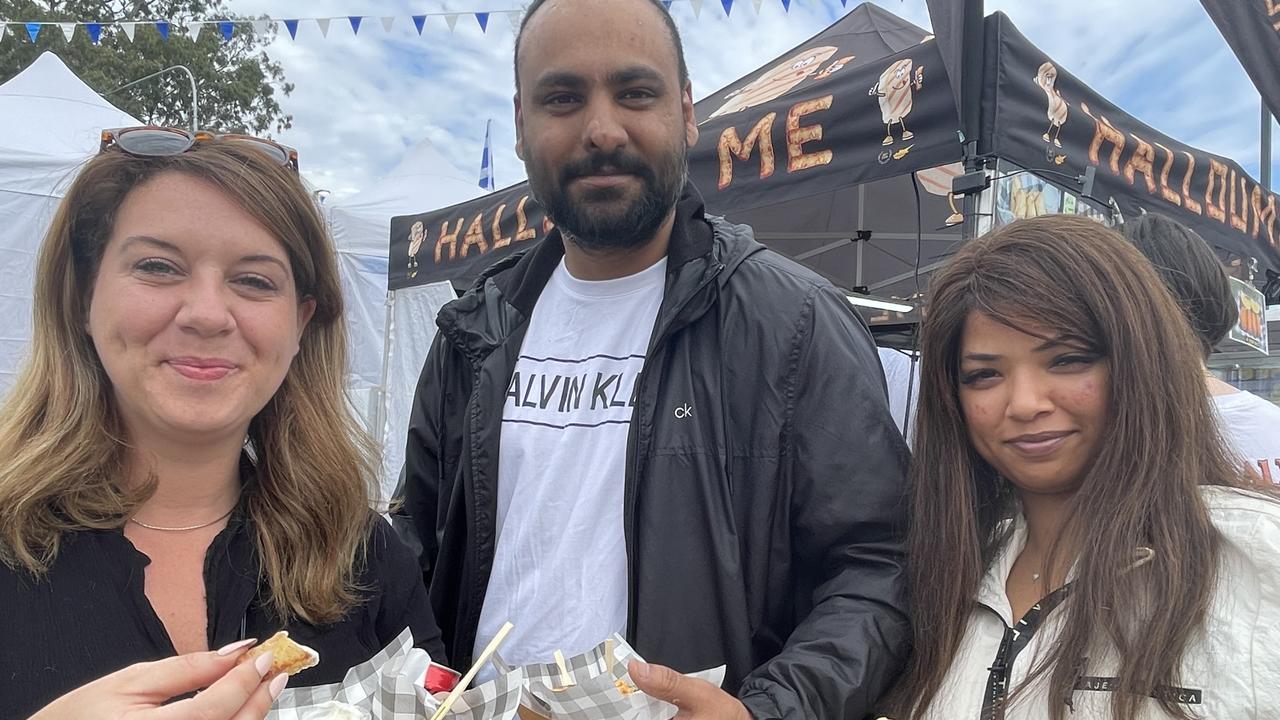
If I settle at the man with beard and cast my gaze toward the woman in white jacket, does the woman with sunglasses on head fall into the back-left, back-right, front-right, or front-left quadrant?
back-right

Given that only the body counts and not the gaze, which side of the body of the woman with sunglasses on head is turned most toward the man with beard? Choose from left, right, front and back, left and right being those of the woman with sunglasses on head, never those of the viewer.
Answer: left

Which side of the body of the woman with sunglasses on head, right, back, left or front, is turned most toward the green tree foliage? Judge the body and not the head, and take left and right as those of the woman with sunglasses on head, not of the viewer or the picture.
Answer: back

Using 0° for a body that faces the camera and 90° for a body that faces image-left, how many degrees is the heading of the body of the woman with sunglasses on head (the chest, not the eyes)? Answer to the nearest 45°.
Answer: approximately 0°

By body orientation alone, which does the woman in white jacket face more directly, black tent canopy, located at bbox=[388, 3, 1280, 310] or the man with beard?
the man with beard

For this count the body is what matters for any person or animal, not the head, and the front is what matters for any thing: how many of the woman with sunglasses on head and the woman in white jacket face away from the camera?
0

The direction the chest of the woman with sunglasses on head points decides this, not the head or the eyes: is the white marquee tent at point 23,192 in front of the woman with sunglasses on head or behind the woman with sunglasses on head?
behind

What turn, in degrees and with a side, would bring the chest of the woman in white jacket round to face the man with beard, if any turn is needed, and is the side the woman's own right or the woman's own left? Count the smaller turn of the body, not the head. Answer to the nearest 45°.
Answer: approximately 45° to the woman's own right
